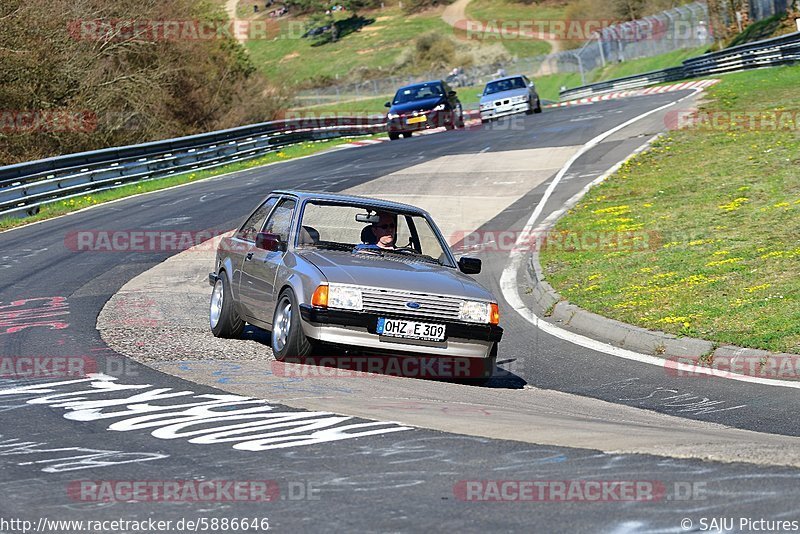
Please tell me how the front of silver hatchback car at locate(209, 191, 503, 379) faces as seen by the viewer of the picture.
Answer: facing the viewer and to the right of the viewer

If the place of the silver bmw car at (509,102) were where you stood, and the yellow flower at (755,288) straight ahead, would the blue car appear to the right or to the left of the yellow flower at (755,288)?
right

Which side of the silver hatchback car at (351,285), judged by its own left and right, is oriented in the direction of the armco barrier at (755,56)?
left

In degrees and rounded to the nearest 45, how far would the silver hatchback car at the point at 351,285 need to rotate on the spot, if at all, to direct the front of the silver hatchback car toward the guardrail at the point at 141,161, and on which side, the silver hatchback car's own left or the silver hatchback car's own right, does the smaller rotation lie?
approximately 135° to the silver hatchback car's own left

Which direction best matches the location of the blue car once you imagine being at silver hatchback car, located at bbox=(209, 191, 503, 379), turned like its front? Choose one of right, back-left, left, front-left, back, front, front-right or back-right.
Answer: back-left

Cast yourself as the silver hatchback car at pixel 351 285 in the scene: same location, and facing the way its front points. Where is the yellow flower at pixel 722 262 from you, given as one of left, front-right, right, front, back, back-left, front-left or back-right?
left

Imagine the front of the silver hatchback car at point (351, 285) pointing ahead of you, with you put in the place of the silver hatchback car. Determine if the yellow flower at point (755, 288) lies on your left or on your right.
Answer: on your left

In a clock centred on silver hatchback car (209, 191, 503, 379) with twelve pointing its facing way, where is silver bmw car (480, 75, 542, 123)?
silver bmw car (480, 75, 542, 123) is roughly at 8 o'clock from silver hatchback car (209, 191, 503, 379).

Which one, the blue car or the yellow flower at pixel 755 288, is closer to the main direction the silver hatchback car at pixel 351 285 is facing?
the yellow flower
